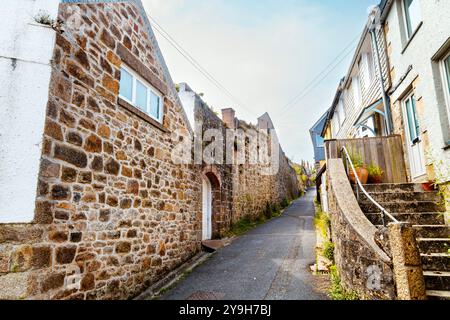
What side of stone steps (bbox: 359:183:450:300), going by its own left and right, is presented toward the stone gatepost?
front

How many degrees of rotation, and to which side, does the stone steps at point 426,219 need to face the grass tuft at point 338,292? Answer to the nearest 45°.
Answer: approximately 45° to its right

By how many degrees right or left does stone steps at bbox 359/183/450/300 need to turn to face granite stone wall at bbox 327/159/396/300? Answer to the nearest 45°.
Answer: approximately 45° to its right

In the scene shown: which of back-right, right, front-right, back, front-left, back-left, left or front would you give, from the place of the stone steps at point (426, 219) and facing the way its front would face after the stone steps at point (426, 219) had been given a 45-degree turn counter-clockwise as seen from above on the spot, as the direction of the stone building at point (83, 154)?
right

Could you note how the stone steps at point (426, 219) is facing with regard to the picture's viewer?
facing the viewer

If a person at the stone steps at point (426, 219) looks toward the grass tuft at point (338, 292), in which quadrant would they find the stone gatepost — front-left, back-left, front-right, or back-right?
front-left
